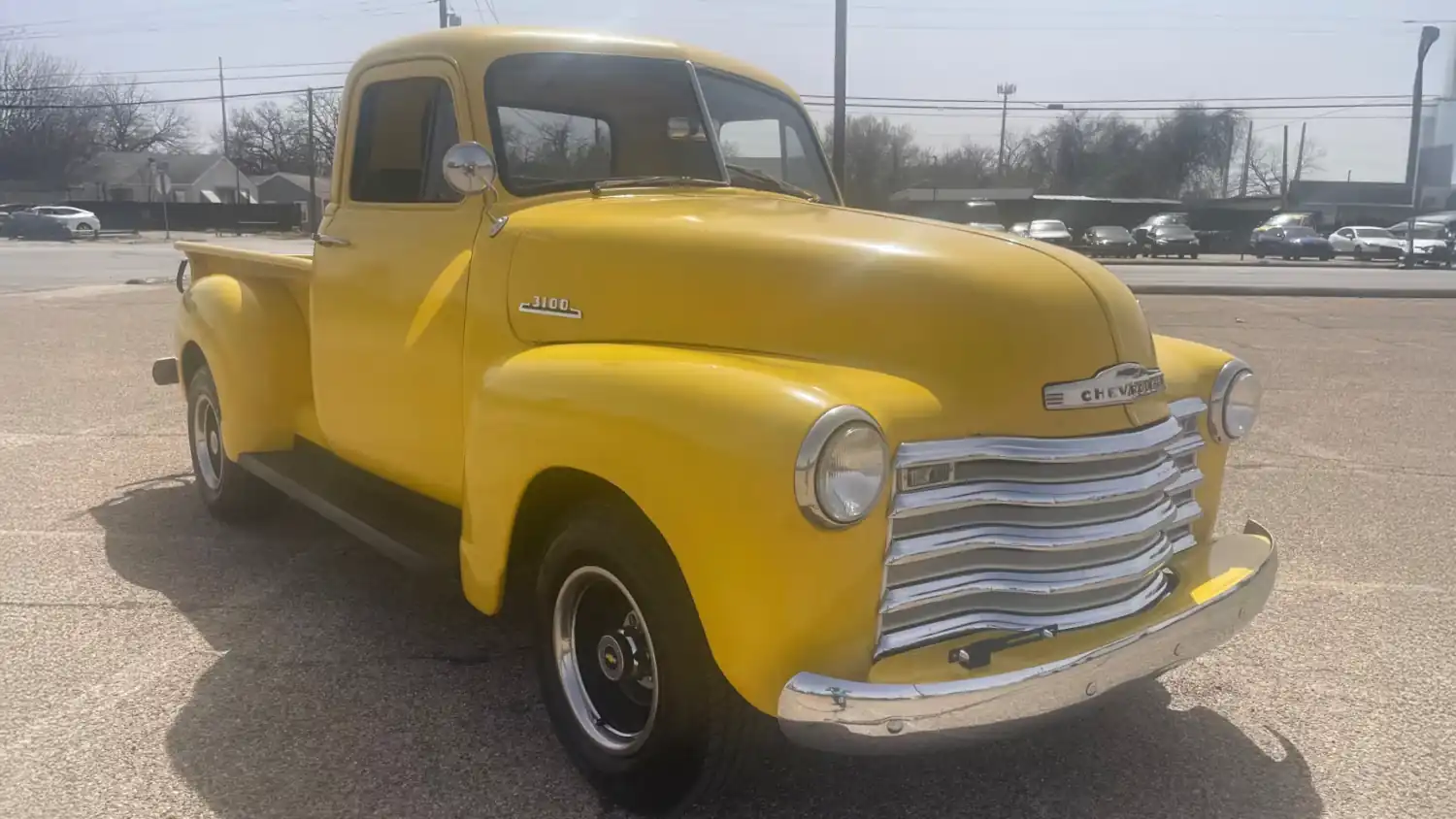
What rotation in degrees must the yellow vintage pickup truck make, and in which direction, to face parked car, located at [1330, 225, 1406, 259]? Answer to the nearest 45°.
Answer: approximately 90° to its left

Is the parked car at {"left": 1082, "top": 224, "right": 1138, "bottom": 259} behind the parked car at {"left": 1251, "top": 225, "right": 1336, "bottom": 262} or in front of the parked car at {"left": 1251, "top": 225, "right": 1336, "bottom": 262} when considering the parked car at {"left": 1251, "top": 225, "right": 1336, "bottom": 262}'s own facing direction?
in front

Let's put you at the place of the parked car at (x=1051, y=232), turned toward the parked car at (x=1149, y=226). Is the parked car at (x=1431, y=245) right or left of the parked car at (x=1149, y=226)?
right

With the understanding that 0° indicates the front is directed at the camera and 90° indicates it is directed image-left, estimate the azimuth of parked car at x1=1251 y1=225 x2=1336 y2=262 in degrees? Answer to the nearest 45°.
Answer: approximately 45°

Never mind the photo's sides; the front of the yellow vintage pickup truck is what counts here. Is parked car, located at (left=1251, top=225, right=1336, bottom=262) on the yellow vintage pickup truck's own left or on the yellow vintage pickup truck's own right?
on the yellow vintage pickup truck's own left

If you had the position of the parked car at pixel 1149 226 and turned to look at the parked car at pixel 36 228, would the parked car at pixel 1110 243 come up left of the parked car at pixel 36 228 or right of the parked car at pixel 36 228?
left

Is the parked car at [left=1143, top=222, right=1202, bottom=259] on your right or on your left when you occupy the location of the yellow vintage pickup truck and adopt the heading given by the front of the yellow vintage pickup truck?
on your left

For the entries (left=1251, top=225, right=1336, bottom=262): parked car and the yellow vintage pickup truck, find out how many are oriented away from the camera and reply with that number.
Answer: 0

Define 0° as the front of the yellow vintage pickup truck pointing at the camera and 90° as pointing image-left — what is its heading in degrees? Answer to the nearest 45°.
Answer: approximately 315°

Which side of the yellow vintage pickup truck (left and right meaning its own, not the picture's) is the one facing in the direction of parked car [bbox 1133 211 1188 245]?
left
